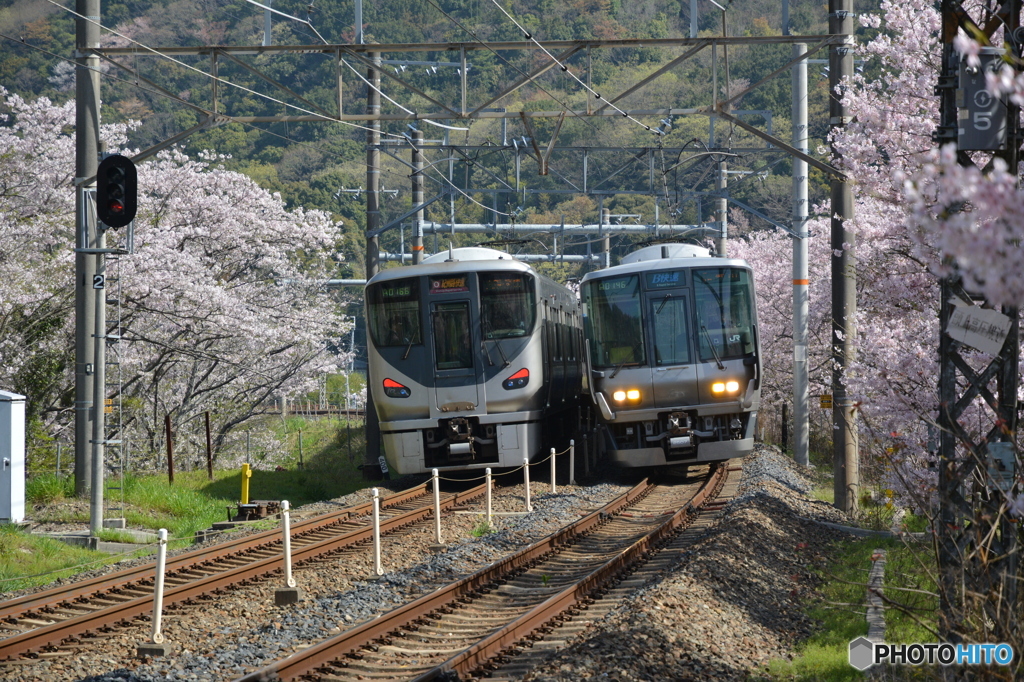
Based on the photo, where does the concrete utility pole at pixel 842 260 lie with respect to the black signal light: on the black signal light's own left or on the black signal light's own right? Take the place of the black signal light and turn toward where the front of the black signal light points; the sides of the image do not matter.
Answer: on the black signal light's own left

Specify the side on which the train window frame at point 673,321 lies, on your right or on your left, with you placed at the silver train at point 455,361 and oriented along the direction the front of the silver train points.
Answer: on your left

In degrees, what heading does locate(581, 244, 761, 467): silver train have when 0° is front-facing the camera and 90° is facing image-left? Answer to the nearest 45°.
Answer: approximately 0°

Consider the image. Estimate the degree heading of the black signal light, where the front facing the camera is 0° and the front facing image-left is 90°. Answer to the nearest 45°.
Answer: approximately 0°

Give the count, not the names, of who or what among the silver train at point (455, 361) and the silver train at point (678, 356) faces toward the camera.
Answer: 2

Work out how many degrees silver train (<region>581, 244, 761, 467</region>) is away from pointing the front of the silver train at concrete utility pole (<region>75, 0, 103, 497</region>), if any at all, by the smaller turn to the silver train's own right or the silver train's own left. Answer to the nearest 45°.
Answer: approximately 90° to the silver train's own right

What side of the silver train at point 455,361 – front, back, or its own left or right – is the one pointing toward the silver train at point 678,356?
left

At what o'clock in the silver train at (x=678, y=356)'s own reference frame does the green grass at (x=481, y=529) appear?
The green grass is roughly at 1 o'clock from the silver train.

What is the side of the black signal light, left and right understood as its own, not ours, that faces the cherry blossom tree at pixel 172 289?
back

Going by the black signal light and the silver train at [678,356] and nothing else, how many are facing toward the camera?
2
